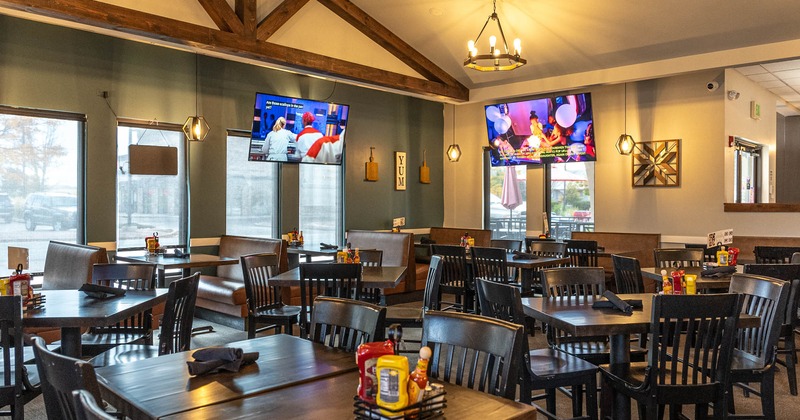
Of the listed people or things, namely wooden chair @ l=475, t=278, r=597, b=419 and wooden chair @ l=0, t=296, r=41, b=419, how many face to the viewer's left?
0

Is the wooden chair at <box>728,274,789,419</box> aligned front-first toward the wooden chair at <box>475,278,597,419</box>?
yes

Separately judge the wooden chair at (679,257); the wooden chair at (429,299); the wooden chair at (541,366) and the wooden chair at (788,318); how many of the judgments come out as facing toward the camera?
1

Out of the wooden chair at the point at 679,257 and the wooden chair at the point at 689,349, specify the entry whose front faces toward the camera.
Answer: the wooden chair at the point at 679,257

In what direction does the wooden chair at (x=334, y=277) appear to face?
away from the camera

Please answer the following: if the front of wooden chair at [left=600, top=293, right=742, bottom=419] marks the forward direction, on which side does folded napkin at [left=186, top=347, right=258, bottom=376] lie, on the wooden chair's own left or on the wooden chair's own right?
on the wooden chair's own left

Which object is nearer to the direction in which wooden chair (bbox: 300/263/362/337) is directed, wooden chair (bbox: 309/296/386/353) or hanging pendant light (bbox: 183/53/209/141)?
the hanging pendant light

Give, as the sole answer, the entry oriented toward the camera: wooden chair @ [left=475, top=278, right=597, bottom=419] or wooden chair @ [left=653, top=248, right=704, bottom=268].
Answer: wooden chair @ [left=653, top=248, right=704, bottom=268]

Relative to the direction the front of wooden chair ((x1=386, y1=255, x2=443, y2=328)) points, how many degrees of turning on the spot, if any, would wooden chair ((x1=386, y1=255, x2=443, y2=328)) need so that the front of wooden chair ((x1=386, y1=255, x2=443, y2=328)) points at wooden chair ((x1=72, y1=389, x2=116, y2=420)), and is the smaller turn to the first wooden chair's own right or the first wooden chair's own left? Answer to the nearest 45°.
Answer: approximately 90° to the first wooden chair's own left

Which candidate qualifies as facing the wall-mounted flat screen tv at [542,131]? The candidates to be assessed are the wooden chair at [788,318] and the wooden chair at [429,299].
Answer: the wooden chair at [788,318]

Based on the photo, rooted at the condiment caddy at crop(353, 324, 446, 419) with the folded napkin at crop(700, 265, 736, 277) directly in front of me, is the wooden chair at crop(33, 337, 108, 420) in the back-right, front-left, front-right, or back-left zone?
back-left

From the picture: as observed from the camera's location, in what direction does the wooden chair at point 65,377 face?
facing away from the viewer and to the right of the viewer

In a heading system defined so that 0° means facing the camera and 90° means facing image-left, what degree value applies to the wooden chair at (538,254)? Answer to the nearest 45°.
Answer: approximately 0°

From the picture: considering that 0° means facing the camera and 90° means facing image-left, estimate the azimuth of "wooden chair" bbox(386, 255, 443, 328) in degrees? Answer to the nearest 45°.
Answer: approximately 90°
